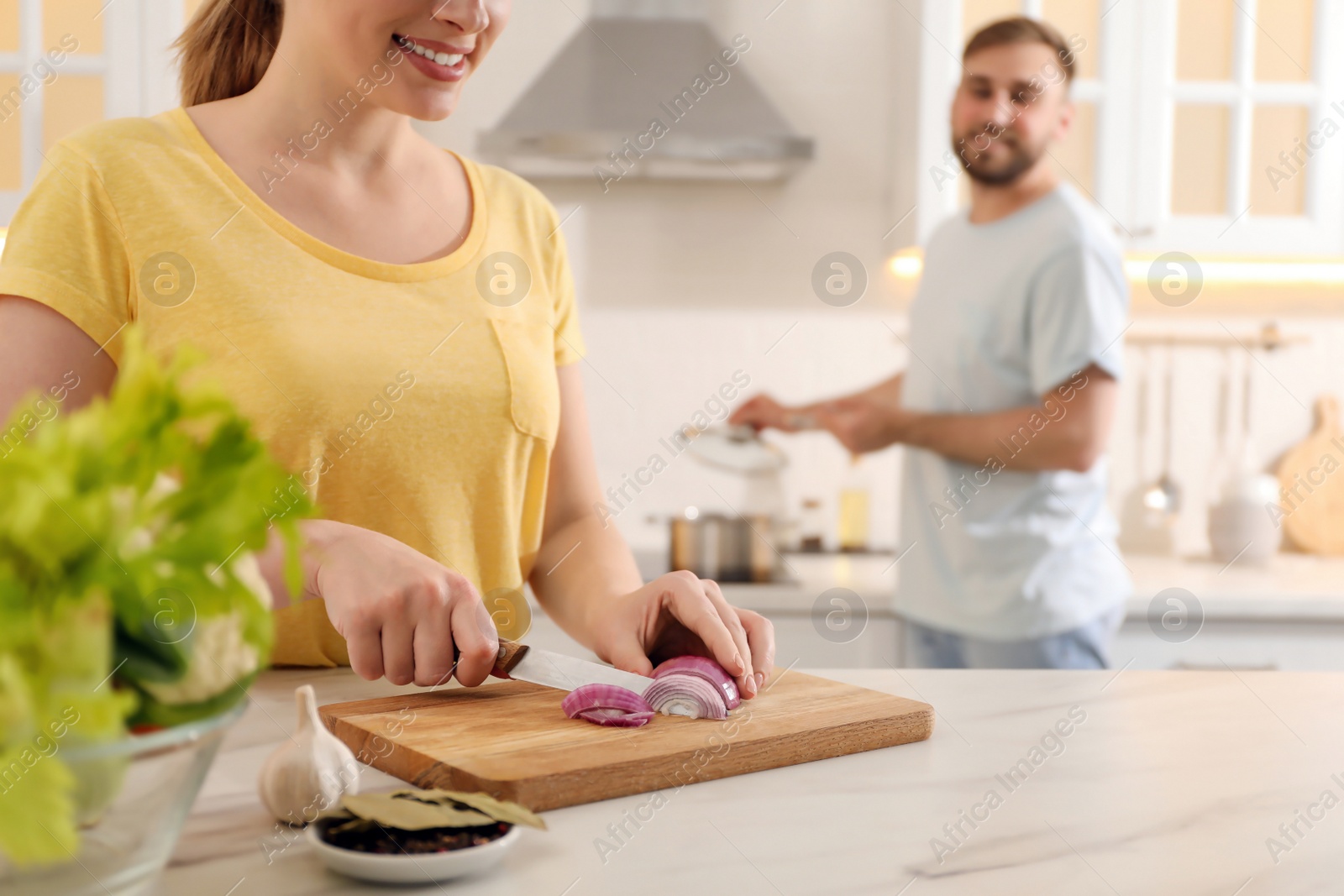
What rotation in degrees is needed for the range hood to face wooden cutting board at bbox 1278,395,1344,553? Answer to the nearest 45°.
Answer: approximately 90° to its left

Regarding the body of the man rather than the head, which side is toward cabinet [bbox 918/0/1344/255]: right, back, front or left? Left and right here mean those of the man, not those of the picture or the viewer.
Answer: back

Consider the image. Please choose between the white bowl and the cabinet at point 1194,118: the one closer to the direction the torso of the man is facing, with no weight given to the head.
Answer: the white bowl

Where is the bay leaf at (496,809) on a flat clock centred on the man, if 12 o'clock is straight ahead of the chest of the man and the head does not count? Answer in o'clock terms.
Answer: The bay leaf is roughly at 11 o'clock from the man.

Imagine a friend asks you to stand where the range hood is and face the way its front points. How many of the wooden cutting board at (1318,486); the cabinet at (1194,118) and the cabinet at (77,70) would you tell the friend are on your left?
2

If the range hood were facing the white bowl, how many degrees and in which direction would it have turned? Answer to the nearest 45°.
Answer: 0° — it already faces it

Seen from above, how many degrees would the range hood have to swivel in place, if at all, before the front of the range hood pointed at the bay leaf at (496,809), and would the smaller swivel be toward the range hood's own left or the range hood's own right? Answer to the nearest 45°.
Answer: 0° — it already faces it
